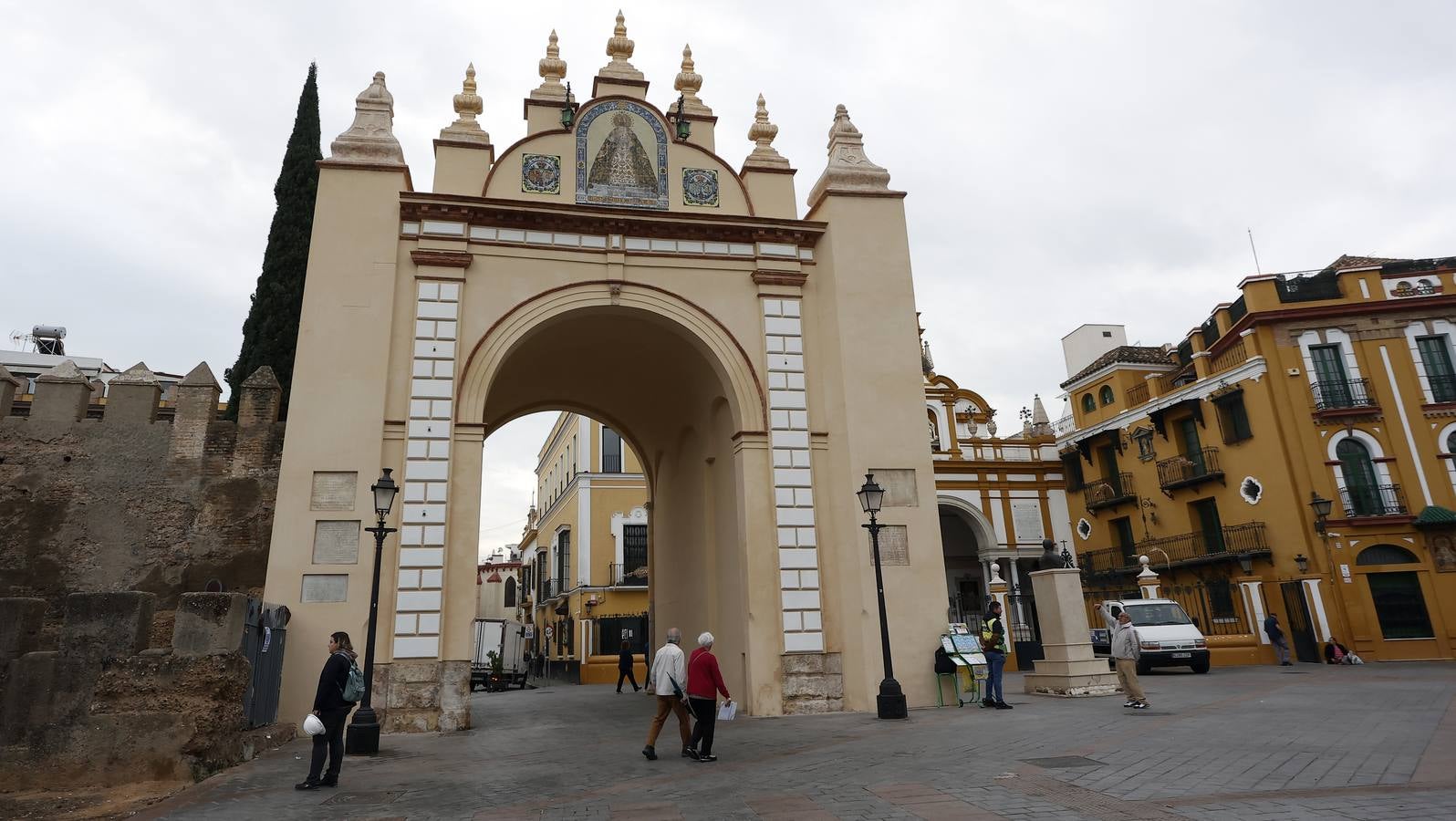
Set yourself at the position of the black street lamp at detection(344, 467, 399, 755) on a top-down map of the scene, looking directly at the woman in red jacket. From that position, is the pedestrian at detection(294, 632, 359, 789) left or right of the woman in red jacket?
right

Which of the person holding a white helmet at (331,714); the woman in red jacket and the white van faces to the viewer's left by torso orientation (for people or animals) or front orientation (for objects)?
the person holding a white helmet

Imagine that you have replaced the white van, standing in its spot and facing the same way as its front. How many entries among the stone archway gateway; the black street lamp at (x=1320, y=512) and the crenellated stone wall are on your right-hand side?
2

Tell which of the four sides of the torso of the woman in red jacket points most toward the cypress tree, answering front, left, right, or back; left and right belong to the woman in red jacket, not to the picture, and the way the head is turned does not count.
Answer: left

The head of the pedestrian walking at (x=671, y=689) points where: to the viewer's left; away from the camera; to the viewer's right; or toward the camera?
away from the camera

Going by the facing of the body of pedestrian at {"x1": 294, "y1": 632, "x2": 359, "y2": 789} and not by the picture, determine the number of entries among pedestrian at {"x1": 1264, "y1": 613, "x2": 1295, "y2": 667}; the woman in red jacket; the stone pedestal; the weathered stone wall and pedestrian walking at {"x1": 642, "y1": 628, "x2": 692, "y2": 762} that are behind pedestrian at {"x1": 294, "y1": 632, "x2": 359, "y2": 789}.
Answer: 4

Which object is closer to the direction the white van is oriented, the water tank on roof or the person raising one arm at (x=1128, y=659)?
the person raising one arm

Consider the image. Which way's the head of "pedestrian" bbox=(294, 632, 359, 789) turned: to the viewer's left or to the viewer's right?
to the viewer's left

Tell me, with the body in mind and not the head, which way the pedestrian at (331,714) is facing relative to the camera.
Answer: to the viewer's left

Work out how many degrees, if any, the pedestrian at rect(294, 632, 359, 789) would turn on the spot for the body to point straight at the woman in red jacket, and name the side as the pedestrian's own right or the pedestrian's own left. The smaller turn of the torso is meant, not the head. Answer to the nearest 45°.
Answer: approximately 180°
